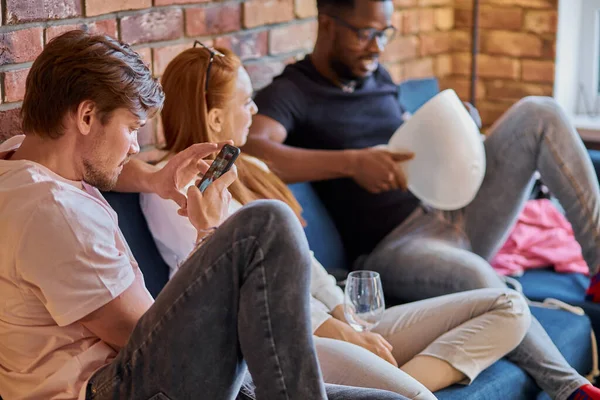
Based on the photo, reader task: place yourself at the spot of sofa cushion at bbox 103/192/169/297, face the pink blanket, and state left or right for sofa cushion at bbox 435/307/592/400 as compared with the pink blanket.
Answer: right

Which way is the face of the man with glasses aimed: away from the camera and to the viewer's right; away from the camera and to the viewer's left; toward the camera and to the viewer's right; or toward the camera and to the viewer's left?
toward the camera and to the viewer's right

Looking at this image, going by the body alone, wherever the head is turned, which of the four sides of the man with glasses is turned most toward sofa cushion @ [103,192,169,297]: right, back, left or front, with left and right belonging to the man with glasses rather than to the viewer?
right

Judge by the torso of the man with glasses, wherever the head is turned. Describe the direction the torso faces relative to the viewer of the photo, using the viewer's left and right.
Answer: facing the viewer and to the right of the viewer
